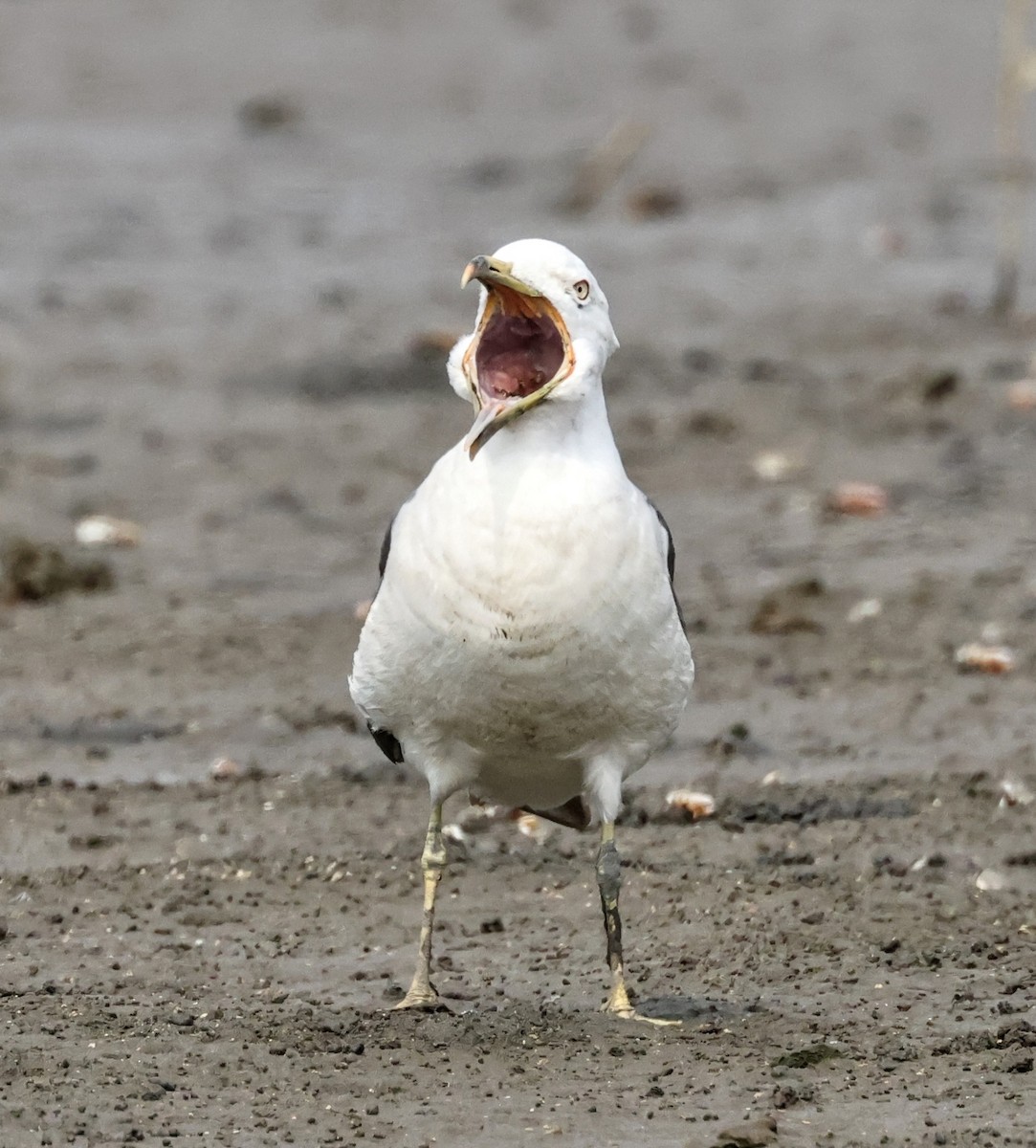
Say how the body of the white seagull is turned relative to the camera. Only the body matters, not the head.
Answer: toward the camera

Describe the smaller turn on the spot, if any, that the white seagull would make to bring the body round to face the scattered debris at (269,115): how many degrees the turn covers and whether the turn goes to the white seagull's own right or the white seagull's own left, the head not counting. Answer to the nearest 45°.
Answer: approximately 180°

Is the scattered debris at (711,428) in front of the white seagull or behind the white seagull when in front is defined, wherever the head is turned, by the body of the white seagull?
behind

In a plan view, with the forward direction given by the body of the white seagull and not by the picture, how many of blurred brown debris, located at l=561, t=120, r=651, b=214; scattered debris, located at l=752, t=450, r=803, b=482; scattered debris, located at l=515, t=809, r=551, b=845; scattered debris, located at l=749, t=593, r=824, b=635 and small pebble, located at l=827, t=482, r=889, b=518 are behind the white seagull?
5

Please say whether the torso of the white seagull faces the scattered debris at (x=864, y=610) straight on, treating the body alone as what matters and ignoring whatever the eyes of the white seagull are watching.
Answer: no

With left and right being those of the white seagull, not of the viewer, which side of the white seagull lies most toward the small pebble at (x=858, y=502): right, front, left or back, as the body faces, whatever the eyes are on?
back

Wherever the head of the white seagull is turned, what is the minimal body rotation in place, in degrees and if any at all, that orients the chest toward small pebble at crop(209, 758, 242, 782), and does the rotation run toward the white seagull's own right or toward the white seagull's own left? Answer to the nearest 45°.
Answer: approximately 180°

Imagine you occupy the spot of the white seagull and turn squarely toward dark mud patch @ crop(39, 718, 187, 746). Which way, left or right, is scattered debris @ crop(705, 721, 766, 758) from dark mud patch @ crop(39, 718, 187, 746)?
right

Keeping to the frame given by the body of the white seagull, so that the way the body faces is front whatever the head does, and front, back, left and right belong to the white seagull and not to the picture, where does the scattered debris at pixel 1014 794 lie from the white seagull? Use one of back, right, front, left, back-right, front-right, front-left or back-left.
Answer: back-left

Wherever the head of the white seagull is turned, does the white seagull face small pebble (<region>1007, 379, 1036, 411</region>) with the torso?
no

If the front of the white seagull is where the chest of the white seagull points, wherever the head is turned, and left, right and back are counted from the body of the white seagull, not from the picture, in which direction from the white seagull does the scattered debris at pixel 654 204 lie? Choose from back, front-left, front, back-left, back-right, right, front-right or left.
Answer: back

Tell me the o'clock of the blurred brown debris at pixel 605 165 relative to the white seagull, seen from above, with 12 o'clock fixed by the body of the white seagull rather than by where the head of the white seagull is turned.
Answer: The blurred brown debris is roughly at 6 o'clock from the white seagull.

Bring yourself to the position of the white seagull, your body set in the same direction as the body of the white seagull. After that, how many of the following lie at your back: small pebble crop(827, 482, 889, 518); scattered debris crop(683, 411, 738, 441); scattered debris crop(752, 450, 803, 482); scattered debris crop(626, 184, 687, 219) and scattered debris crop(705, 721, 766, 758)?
5

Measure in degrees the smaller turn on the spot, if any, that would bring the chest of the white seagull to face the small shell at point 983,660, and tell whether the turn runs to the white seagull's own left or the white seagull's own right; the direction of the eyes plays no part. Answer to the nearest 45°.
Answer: approximately 135° to the white seagull's own left

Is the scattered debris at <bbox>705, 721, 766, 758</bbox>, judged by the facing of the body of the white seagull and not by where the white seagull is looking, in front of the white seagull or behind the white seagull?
behind

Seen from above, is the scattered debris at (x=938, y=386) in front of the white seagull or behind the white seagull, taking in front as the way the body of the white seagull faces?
behind

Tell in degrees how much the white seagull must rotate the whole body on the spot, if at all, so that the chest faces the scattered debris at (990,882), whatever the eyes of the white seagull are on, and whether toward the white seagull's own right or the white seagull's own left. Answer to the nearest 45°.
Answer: approximately 135° to the white seagull's own left

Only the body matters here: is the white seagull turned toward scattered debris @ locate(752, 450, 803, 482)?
no
